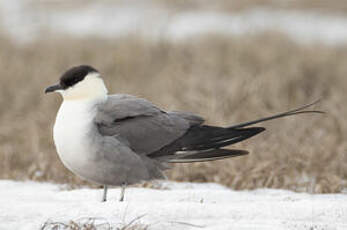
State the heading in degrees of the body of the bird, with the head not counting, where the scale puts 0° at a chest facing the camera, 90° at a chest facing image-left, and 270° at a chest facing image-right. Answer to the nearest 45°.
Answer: approximately 90°
